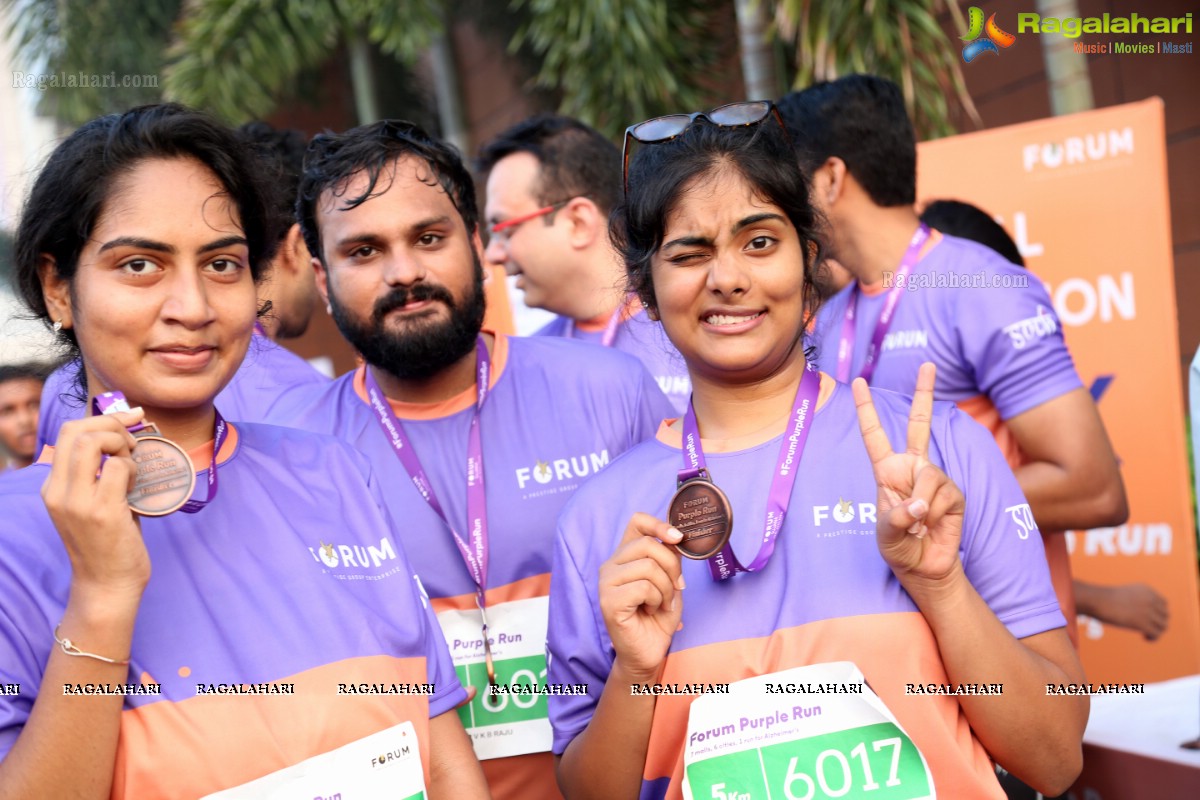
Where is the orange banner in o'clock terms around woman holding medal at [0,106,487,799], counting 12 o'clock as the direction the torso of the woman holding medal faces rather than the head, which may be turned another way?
The orange banner is roughly at 8 o'clock from the woman holding medal.

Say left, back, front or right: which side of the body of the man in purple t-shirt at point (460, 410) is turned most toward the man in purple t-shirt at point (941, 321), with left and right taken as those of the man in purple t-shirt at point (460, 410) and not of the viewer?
left

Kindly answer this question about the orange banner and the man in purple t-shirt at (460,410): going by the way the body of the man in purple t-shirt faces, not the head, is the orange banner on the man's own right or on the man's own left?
on the man's own left

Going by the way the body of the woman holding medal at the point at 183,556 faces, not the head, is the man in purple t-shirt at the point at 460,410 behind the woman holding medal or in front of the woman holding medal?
behind

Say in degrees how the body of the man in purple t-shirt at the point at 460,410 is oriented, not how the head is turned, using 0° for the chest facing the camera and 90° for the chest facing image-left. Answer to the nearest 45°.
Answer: approximately 0°

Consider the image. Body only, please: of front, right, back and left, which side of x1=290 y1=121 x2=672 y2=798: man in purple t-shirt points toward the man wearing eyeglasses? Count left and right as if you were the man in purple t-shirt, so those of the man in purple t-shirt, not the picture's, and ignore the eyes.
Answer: back
